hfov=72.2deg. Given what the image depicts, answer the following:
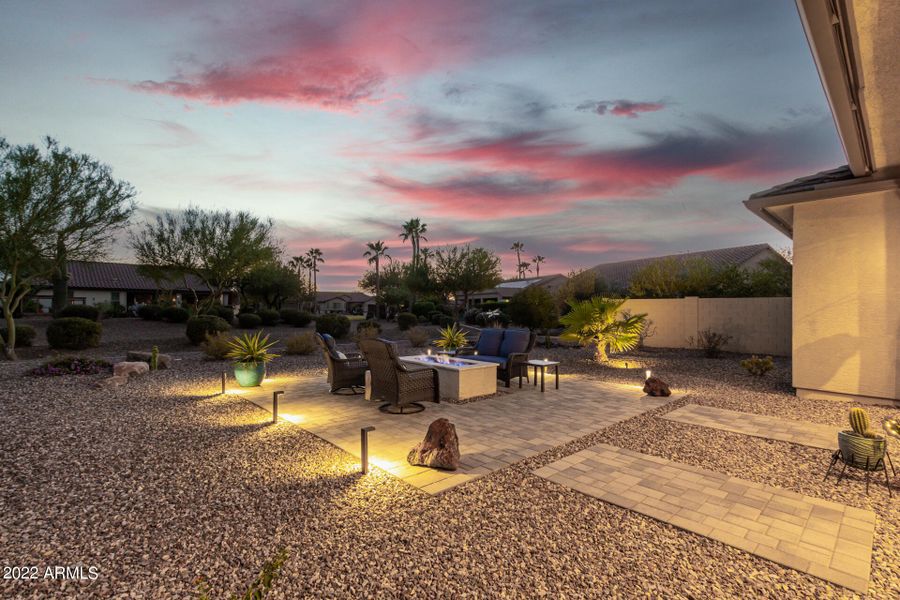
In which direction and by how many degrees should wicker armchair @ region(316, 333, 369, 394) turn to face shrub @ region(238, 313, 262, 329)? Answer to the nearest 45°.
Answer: approximately 90° to its left

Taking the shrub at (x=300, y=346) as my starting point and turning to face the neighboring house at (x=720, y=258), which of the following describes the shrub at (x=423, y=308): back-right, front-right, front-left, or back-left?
front-left

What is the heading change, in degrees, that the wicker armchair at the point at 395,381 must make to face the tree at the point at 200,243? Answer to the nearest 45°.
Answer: approximately 90° to its left

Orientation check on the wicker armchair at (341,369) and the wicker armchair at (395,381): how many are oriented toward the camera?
0

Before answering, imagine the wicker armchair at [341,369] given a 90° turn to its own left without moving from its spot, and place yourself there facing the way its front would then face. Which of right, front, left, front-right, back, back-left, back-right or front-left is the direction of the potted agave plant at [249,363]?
front-left

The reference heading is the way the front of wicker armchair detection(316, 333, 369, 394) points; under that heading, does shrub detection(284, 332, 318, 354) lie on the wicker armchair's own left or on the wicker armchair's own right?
on the wicker armchair's own left

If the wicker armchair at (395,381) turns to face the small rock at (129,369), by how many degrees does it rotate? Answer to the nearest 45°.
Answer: approximately 90° to its left

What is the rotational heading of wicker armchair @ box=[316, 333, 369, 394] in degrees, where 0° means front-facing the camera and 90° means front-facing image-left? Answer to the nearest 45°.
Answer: approximately 270°

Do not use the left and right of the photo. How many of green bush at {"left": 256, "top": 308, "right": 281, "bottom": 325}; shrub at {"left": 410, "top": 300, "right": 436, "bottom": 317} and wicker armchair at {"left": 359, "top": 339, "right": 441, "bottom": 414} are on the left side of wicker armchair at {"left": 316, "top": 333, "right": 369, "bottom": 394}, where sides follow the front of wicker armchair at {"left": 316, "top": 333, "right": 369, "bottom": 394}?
2

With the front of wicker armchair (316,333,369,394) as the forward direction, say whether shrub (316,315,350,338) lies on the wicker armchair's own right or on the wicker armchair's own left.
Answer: on the wicker armchair's own left

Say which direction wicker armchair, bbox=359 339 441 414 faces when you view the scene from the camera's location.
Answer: facing away from the viewer and to the right of the viewer

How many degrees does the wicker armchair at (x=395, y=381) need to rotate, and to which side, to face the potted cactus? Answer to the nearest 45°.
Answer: approximately 90° to its right

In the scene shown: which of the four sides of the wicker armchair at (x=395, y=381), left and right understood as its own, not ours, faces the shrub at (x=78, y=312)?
left

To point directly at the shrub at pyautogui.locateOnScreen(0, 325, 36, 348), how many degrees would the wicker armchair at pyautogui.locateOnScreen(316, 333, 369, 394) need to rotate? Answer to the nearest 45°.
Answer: approximately 135° to its left

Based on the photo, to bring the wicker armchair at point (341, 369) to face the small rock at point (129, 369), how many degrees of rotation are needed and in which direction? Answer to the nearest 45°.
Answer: approximately 135° to its left

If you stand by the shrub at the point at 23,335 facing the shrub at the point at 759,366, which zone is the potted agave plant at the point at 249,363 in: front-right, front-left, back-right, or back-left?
front-right

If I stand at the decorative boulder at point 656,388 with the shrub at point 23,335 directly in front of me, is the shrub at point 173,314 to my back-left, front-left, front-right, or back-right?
front-right
